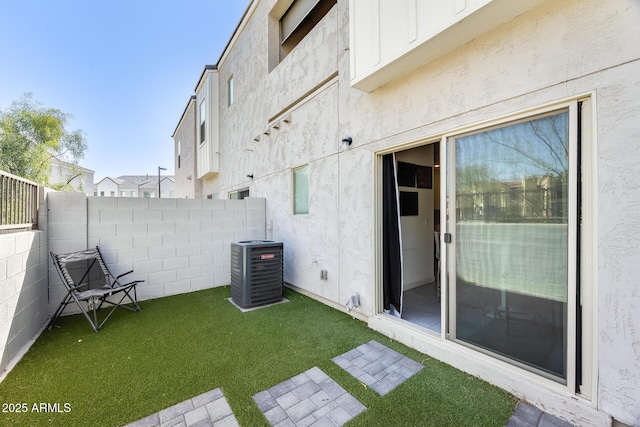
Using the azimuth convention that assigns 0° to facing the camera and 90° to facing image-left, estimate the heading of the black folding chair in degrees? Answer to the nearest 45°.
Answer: approximately 315°

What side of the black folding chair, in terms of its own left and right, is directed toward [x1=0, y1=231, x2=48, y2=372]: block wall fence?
right

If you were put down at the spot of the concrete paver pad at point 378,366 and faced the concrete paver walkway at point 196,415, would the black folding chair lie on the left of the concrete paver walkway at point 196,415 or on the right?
right

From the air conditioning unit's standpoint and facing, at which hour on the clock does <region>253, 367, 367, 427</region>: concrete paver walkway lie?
The concrete paver walkway is roughly at 1 o'clock from the air conditioning unit.

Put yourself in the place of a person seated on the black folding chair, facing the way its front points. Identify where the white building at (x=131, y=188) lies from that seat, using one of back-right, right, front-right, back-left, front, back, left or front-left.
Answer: back-left

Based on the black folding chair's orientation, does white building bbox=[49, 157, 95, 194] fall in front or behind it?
behind

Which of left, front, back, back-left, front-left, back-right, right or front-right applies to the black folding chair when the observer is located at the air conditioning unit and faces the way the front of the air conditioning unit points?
back-right
